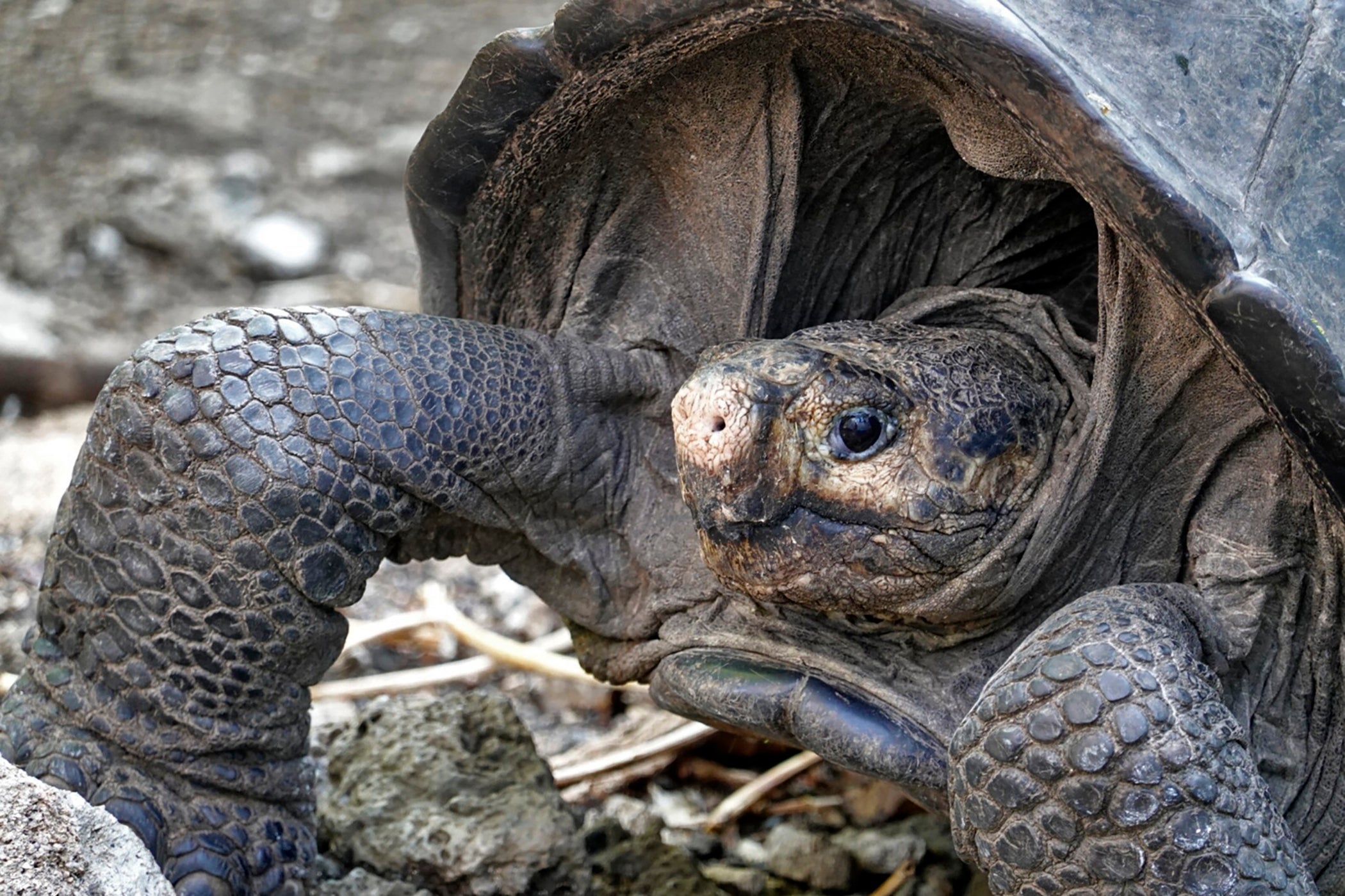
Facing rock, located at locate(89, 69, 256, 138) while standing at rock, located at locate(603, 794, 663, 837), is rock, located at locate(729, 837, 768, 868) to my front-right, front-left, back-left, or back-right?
back-right

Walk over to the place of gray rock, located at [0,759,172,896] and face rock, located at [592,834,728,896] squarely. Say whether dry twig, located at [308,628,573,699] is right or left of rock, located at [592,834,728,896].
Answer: left

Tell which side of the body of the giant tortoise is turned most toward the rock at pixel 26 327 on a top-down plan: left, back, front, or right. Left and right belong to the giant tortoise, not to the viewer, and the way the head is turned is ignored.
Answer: right

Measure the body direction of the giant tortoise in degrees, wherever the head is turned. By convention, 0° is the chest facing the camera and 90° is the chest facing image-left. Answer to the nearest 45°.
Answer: approximately 45°

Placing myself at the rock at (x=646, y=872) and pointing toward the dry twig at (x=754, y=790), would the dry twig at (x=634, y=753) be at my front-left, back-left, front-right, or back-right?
front-left
